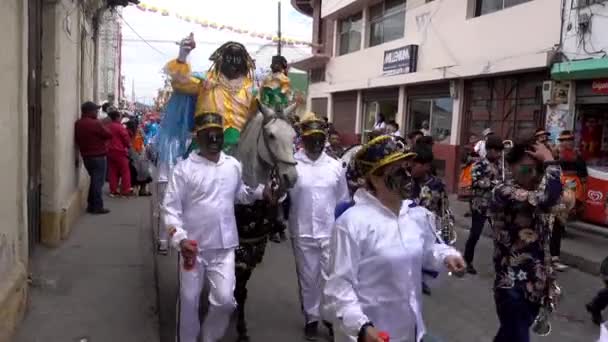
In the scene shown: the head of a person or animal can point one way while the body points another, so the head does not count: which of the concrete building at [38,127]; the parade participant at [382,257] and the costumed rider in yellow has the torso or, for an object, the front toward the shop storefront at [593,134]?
the concrete building

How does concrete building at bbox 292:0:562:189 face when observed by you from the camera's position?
facing the viewer and to the left of the viewer

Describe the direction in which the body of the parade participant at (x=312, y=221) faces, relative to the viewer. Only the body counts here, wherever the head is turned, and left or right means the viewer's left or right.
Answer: facing the viewer

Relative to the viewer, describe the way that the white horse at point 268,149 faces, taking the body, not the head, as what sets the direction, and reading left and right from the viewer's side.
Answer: facing the viewer and to the right of the viewer

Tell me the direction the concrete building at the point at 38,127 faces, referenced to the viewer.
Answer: facing to the right of the viewer

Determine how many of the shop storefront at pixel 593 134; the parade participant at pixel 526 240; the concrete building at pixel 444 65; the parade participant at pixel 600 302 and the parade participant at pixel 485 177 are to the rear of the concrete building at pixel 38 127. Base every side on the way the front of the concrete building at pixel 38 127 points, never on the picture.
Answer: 0

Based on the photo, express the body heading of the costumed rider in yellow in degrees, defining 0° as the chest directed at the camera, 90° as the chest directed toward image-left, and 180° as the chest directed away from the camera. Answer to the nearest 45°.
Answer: approximately 0°

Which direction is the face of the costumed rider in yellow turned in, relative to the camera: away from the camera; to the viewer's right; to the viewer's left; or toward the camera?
toward the camera

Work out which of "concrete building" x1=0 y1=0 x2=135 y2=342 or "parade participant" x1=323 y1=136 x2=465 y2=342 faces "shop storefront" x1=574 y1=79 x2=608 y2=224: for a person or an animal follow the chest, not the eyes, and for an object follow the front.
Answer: the concrete building

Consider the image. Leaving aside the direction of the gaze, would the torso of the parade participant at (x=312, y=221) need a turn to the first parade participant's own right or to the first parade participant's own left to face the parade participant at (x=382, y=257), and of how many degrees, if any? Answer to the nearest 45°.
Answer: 0° — they already face them

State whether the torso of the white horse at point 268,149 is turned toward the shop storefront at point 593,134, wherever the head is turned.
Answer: no

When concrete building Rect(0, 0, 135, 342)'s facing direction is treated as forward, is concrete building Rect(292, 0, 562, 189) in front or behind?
in front

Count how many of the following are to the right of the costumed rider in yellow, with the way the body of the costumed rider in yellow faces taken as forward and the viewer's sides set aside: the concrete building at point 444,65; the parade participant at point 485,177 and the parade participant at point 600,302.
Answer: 0

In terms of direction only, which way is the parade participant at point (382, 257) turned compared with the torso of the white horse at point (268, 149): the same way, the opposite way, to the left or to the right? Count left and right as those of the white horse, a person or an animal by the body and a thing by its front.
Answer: the same way

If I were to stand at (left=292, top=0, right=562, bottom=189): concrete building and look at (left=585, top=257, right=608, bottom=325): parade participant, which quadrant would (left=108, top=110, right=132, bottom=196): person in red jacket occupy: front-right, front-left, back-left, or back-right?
front-right

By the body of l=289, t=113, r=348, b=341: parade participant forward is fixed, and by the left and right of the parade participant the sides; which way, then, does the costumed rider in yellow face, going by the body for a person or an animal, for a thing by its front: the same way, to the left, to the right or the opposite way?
the same way

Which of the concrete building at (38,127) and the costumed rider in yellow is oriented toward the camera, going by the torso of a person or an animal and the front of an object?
the costumed rider in yellow

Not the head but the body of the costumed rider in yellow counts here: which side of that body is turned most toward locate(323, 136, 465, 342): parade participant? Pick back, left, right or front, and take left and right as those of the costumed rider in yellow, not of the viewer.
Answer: front

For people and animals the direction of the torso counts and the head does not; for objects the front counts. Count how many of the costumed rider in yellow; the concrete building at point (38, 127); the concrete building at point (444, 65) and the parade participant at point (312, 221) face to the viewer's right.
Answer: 1
